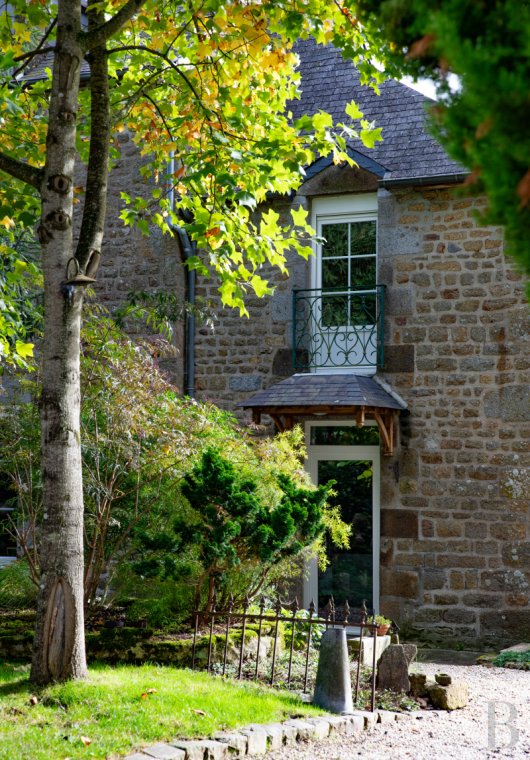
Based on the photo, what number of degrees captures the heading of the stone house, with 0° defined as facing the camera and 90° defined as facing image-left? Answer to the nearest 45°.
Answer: approximately 0°

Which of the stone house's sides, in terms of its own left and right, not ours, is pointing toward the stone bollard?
front

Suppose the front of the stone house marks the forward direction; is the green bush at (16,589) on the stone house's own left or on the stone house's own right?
on the stone house's own right

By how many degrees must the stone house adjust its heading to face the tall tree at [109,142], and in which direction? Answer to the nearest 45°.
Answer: approximately 45° to its right

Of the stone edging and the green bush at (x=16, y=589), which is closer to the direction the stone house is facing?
the stone edging

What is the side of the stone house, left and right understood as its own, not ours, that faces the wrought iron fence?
front

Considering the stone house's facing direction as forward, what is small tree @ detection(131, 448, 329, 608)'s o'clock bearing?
The small tree is roughly at 1 o'clock from the stone house.

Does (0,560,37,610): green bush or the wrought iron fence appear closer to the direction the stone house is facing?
the wrought iron fence

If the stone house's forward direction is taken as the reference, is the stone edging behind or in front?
in front
